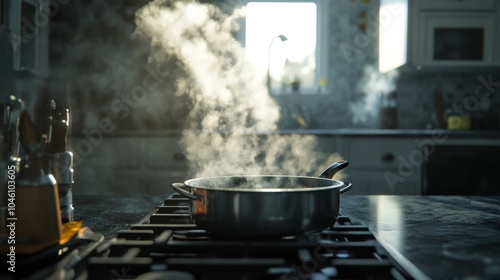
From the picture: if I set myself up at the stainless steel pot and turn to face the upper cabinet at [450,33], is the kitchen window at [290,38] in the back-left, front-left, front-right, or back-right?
front-left

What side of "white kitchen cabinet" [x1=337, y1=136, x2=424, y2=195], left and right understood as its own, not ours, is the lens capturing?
front

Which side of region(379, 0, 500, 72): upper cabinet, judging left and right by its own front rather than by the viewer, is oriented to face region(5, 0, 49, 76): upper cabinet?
right

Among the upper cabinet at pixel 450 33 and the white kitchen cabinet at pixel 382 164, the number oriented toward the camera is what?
2

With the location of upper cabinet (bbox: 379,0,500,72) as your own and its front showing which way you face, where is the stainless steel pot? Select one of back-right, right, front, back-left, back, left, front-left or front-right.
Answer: front

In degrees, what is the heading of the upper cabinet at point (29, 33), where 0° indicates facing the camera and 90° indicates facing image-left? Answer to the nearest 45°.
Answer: approximately 315°

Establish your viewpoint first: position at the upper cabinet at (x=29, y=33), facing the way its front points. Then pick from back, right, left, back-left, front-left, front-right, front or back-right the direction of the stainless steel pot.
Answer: front-right

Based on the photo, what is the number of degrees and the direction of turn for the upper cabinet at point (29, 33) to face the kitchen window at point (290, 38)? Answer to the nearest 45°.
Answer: approximately 45° to its left

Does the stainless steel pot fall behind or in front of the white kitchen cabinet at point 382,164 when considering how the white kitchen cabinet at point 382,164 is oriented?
in front

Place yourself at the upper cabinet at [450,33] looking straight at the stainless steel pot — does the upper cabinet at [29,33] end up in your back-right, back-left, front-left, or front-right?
front-right

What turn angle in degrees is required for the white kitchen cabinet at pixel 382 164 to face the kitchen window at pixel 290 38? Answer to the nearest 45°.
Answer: approximately 135° to its right

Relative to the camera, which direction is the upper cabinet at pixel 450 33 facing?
toward the camera

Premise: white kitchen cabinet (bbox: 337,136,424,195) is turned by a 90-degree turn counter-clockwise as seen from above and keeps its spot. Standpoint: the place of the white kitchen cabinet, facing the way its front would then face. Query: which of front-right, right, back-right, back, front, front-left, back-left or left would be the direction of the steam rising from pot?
right

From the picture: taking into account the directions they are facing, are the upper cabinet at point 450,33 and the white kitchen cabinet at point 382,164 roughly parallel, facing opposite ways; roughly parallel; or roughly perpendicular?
roughly parallel

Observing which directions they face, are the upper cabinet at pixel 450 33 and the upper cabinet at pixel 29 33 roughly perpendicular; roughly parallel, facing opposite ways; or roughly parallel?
roughly perpendicular

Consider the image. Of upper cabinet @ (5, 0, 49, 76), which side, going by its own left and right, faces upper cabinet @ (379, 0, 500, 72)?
front

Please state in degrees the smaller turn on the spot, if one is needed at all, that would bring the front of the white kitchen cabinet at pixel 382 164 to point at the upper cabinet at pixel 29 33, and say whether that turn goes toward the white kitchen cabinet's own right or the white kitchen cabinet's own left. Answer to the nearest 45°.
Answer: approximately 90° to the white kitchen cabinet's own right

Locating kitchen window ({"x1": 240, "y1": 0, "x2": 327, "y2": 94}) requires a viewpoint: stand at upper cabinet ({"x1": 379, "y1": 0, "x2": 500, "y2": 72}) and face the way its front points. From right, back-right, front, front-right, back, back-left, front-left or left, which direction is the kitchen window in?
right
